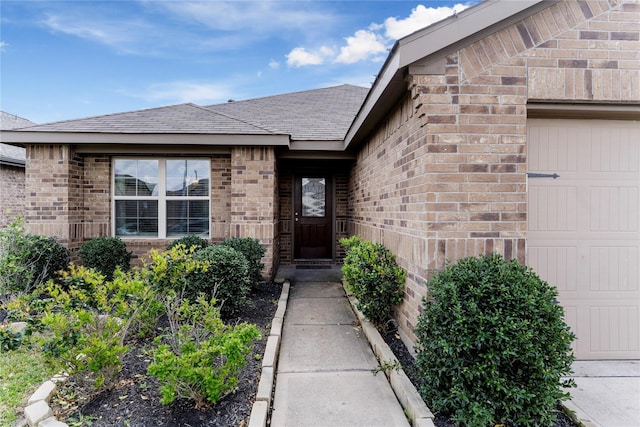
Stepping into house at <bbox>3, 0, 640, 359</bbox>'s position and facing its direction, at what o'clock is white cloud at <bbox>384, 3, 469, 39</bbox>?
The white cloud is roughly at 6 o'clock from the house.

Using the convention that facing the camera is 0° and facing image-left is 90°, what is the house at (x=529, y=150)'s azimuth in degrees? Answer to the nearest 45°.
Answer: approximately 0°

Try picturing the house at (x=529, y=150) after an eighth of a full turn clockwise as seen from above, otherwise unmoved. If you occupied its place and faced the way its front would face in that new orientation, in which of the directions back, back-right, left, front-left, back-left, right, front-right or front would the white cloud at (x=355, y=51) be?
back-right

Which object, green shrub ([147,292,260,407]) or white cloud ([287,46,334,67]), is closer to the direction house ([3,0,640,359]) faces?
the green shrub

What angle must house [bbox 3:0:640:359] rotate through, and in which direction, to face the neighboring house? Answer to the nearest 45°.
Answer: approximately 135° to its right

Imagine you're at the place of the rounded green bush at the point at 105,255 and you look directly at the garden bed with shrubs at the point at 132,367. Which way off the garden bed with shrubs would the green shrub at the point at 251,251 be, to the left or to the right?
left
